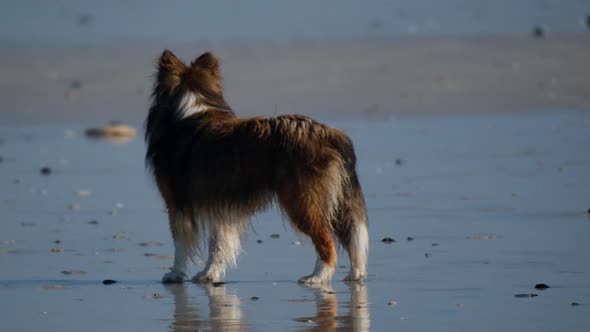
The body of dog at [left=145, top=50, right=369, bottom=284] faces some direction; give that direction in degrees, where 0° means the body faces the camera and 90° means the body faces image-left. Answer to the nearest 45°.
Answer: approximately 90°

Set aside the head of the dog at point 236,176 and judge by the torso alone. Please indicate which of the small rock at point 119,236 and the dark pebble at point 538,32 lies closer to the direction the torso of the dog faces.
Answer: the small rock

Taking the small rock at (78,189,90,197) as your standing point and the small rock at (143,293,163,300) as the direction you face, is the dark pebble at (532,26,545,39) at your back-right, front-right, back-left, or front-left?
back-left

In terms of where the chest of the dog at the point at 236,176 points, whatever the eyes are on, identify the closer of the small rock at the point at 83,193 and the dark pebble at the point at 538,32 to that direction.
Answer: the small rock

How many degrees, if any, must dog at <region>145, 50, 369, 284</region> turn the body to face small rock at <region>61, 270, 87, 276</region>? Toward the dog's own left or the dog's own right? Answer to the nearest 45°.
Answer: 0° — it already faces it

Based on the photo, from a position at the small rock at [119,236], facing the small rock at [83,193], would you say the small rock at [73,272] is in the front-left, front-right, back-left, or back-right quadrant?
back-left

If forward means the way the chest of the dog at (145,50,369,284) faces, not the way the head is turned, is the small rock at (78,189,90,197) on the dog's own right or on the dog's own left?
on the dog's own right
